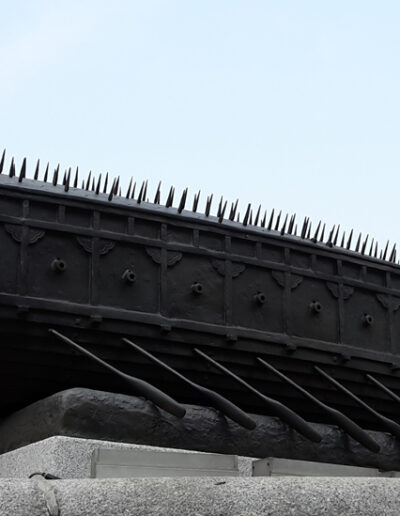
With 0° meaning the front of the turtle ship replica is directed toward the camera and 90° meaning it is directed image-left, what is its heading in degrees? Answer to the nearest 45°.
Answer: approximately 45°
